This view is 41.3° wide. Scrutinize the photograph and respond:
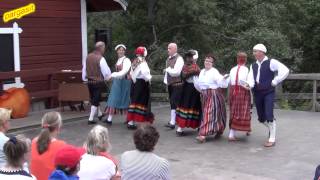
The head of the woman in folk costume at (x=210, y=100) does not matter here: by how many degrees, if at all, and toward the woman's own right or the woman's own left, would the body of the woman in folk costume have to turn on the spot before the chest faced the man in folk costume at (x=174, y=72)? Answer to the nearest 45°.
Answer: approximately 90° to the woman's own right

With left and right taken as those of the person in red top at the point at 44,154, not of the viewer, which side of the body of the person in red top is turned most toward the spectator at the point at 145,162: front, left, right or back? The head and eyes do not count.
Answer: right

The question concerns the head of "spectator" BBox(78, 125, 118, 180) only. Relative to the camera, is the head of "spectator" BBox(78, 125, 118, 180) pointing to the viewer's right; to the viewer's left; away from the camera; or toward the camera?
away from the camera

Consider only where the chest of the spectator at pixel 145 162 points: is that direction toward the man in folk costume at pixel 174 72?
yes

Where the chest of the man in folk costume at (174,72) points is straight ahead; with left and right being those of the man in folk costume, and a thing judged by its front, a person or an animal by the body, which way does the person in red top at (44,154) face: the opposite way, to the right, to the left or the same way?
the opposite way

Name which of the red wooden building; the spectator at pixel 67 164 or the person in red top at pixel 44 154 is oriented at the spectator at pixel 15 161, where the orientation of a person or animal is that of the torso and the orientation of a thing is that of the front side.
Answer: the red wooden building

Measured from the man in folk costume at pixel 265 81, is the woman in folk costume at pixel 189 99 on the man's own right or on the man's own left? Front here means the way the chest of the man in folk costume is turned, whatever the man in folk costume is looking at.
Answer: on the man's own right

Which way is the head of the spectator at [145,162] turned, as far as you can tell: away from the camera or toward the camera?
away from the camera

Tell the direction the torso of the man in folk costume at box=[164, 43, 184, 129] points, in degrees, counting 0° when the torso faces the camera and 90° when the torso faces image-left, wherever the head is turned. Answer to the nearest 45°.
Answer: approximately 45°

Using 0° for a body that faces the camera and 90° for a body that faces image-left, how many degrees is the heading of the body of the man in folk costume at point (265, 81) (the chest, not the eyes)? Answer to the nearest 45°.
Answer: approximately 45°

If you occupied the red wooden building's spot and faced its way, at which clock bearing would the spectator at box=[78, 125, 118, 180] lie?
The spectator is roughly at 12 o'clock from the red wooden building.

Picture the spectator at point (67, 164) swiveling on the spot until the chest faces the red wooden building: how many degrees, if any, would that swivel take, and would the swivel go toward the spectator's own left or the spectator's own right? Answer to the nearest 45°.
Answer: approximately 45° to the spectator's own left

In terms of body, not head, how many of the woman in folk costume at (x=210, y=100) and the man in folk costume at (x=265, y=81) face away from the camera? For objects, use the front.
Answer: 0

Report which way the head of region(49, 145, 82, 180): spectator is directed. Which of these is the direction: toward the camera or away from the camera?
away from the camera

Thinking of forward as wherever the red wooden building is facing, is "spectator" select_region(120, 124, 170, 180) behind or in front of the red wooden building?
in front

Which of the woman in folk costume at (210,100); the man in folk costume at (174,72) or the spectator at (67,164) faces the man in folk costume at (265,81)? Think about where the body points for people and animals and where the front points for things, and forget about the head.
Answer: the spectator

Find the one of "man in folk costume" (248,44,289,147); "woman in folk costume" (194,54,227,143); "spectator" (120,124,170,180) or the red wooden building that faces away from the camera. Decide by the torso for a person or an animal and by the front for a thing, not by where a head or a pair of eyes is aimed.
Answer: the spectator

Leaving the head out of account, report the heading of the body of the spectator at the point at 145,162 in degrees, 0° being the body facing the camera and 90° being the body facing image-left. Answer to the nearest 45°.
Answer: approximately 180°
